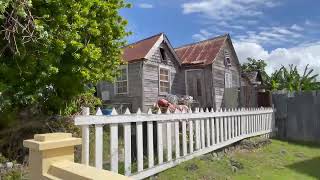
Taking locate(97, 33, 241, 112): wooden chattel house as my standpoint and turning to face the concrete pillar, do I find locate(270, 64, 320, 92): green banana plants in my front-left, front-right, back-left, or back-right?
back-left

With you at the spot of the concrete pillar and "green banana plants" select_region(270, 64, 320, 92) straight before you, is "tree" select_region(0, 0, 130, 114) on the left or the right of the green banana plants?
left

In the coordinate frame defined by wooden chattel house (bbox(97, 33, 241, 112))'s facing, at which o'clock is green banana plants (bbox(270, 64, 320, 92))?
The green banana plants is roughly at 9 o'clock from the wooden chattel house.

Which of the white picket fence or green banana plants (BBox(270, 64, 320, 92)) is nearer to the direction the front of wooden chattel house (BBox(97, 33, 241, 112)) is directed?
the white picket fence

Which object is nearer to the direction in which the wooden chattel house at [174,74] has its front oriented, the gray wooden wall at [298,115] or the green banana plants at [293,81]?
the gray wooden wall

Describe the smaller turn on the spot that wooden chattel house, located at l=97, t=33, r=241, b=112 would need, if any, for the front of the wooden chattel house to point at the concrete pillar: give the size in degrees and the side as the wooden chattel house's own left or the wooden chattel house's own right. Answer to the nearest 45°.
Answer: approximately 45° to the wooden chattel house's own right

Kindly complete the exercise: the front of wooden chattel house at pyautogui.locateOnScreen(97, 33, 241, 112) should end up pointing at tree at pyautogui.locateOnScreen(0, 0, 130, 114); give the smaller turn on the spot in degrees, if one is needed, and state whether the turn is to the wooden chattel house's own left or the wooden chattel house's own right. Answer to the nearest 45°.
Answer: approximately 45° to the wooden chattel house's own right
